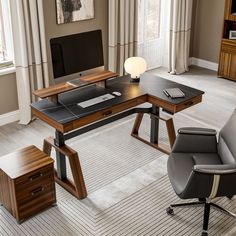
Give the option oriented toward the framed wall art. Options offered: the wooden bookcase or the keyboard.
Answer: the wooden bookcase

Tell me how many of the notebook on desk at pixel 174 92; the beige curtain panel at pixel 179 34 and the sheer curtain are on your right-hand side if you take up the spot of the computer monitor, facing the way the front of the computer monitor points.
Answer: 0

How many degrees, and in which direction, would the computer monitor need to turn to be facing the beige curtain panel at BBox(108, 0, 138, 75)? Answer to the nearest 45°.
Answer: approximately 135° to its left

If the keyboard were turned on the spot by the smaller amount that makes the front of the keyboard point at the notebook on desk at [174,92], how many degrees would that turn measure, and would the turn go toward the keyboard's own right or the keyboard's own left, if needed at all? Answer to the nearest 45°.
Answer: approximately 45° to the keyboard's own left

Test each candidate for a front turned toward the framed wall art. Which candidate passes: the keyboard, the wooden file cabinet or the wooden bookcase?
the wooden bookcase

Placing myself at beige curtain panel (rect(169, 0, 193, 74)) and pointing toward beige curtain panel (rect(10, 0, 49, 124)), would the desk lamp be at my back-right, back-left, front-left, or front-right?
front-left

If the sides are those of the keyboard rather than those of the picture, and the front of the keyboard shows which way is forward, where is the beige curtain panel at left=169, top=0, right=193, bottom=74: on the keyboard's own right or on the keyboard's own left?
on the keyboard's own left

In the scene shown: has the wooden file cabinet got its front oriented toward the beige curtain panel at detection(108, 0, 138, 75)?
no

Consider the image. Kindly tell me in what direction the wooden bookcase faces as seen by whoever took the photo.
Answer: facing the viewer and to the left of the viewer

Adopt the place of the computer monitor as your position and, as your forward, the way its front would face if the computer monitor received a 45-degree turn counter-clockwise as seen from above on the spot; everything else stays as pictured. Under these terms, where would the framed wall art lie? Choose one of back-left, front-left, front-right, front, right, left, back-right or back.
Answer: left

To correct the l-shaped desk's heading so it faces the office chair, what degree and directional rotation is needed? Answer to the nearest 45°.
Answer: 0° — it already faces it

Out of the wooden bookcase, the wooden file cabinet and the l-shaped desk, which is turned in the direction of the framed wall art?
the wooden bookcase

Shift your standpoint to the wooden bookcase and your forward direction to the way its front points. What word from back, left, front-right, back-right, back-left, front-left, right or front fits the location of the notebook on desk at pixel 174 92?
front-left

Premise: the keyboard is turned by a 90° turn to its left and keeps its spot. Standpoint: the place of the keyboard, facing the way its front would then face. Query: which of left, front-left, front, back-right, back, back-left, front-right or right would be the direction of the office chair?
right

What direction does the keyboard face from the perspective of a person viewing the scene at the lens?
facing the viewer and to the right of the viewer

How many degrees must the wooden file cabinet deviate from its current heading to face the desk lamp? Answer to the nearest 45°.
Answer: approximately 90° to its left

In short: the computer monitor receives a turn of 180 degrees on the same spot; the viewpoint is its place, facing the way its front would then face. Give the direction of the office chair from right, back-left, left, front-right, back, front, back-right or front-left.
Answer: back

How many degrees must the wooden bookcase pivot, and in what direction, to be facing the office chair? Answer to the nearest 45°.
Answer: approximately 45° to its left

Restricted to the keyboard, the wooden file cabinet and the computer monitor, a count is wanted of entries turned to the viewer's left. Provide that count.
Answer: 0

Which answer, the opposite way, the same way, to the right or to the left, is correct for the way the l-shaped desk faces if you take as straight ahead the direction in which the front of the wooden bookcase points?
to the left
